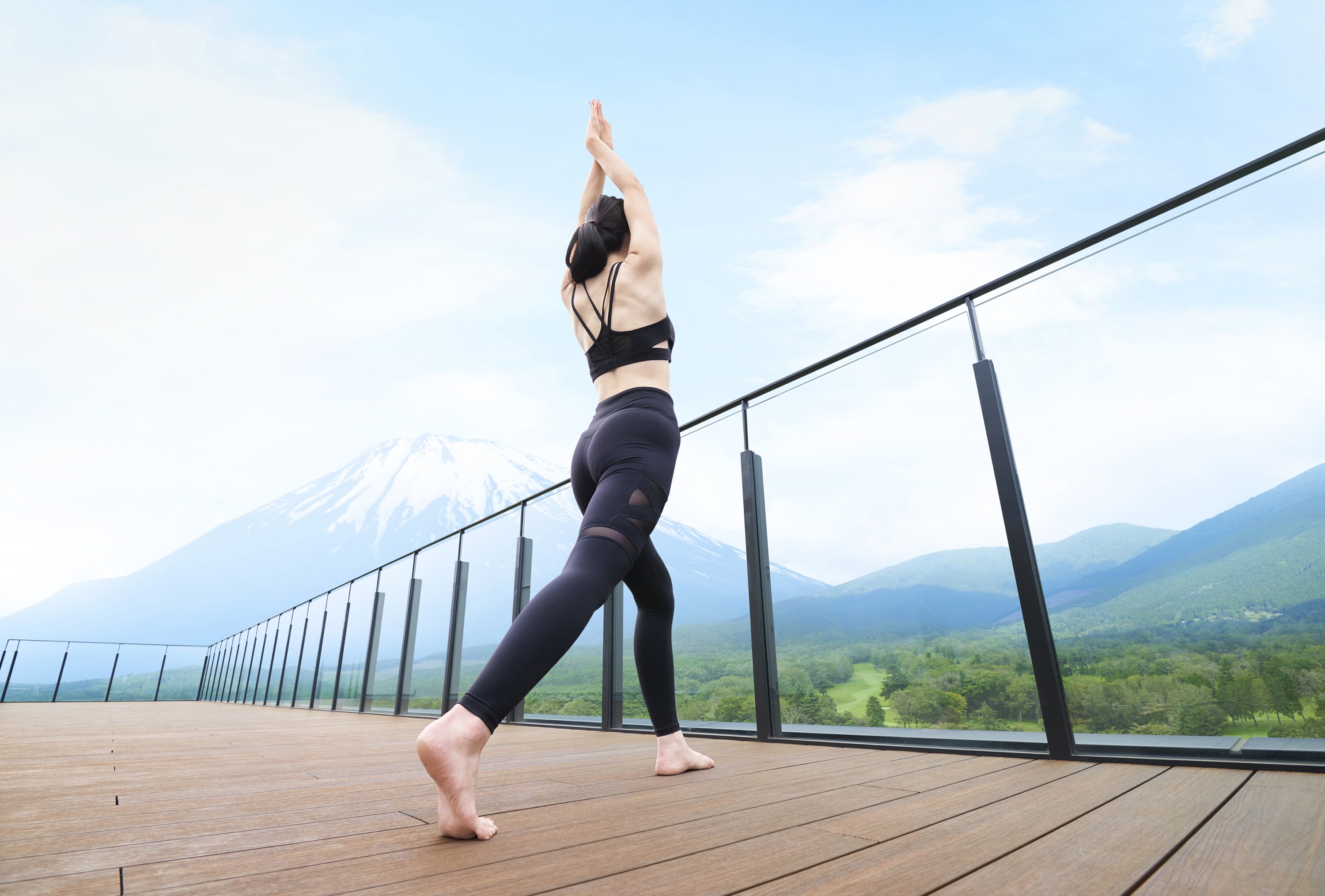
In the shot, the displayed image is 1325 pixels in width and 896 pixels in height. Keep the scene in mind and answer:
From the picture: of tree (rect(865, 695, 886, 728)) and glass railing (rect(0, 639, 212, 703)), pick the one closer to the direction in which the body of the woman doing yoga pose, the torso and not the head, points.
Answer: the tree

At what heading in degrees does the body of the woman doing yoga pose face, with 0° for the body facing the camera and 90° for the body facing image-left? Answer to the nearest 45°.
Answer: approximately 225°

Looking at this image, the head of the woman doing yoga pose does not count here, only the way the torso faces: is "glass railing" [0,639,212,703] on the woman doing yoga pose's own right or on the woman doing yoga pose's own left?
on the woman doing yoga pose's own left

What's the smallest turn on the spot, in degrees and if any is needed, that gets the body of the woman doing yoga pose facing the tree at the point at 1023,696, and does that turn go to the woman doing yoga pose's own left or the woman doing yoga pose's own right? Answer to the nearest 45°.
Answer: approximately 45° to the woman doing yoga pose's own right

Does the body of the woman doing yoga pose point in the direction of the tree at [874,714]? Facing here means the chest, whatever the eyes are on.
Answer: yes

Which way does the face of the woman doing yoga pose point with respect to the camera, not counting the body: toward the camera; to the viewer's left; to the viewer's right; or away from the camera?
away from the camera
